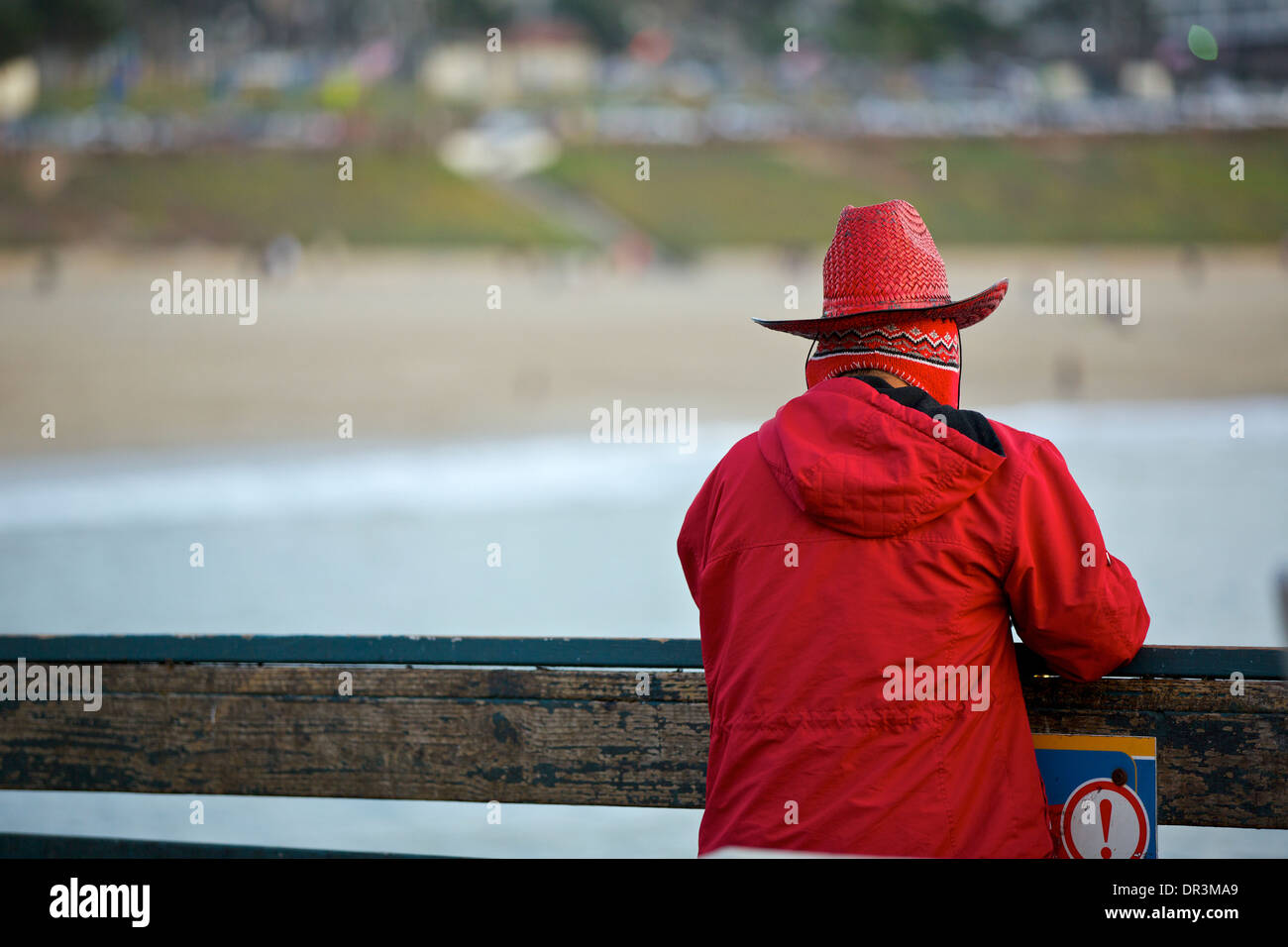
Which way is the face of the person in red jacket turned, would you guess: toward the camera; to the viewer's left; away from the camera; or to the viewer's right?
away from the camera

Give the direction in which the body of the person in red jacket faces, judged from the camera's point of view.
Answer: away from the camera

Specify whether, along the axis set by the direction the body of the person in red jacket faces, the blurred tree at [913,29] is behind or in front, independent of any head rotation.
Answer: in front

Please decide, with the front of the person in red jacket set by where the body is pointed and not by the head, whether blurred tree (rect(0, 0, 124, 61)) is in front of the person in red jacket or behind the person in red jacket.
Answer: in front
